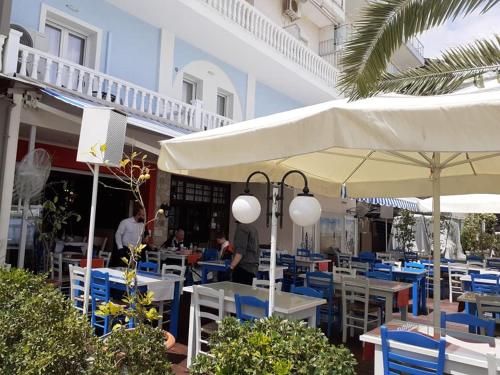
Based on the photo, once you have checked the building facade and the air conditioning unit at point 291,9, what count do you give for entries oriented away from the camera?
0

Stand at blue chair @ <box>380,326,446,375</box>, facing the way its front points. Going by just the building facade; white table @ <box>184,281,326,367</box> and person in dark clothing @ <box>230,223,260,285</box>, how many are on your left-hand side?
3

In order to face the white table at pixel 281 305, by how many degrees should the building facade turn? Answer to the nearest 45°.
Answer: approximately 45° to its right

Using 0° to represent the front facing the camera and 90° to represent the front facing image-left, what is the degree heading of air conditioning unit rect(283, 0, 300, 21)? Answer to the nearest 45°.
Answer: approximately 315°

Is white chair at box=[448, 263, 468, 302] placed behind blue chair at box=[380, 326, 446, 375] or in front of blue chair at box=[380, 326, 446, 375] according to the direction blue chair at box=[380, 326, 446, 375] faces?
in front

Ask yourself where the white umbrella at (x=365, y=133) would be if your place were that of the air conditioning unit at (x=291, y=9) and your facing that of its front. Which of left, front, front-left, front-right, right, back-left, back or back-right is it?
front-right

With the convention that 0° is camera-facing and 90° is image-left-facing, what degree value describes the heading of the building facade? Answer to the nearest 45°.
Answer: approximately 315°

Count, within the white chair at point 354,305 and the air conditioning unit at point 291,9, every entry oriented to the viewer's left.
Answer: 0

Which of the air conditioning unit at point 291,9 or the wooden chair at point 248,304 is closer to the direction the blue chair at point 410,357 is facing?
the air conditioning unit
